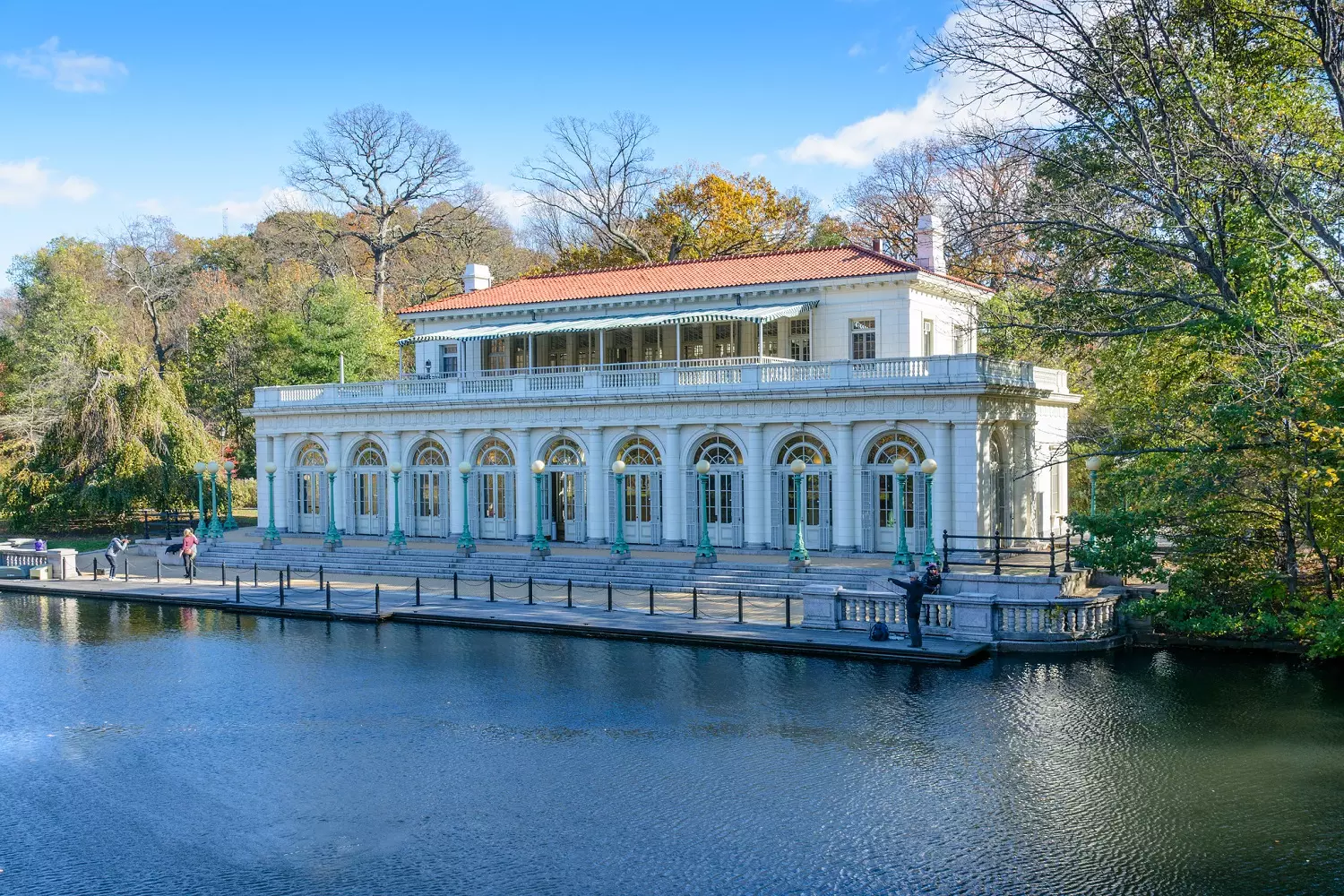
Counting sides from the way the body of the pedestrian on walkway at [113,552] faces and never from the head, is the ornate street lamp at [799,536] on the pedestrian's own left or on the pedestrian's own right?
on the pedestrian's own right

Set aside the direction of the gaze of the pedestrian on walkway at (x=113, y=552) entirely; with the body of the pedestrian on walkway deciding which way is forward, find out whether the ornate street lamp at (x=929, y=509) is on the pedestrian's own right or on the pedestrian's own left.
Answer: on the pedestrian's own right

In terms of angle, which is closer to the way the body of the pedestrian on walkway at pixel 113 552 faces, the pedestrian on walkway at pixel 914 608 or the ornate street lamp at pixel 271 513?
the ornate street lamp

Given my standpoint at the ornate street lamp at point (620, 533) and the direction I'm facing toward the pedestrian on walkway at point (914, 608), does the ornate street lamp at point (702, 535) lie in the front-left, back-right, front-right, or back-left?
front-left
